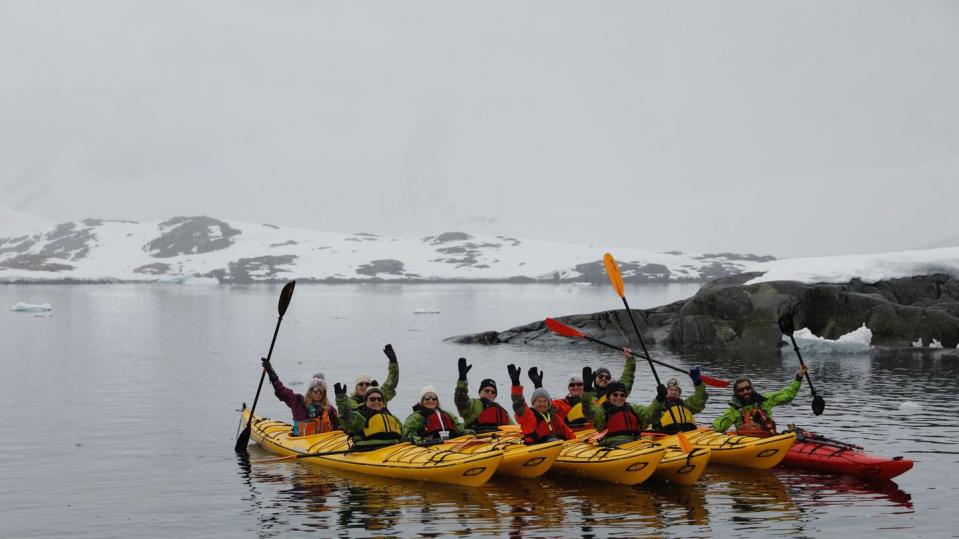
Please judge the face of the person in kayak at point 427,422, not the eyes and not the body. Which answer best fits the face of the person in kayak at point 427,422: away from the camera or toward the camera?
toward the camera

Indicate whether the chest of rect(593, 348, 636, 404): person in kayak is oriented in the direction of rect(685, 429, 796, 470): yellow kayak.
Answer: no

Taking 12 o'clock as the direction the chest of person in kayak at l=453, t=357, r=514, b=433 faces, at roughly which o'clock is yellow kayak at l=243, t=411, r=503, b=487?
The yellow kayak is roughly at 3 o'clock from the person in kayak.

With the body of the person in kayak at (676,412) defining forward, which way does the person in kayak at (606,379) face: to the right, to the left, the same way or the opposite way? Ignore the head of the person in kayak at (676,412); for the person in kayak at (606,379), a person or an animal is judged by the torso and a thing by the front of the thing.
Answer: the same way

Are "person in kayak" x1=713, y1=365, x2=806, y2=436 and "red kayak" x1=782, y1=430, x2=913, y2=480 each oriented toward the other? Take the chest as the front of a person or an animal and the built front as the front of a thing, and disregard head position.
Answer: no

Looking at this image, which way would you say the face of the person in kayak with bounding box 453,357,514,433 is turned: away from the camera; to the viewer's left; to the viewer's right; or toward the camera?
toward the camera

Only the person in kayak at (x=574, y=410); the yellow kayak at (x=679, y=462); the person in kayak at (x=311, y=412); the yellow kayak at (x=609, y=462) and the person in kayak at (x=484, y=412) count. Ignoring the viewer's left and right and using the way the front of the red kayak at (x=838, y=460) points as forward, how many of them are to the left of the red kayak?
0

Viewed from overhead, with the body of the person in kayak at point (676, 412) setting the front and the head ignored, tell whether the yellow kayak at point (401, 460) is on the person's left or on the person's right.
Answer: on the person's right

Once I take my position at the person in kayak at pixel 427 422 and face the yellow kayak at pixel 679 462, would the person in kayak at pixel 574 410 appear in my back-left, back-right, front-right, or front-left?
front-left

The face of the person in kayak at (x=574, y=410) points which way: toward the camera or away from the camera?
toward the camera

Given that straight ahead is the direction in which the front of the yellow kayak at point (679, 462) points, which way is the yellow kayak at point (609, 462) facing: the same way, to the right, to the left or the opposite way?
the same way

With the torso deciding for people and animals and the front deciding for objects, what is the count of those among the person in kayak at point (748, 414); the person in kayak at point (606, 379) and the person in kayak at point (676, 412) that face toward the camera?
3

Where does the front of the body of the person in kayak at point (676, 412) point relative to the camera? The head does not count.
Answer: toward the camera

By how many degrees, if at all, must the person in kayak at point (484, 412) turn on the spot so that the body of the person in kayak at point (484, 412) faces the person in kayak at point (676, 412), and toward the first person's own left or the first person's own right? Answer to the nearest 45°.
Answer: approximately 45° to the first person's own left

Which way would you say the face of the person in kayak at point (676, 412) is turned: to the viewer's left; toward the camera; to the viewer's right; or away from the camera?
toward the camera

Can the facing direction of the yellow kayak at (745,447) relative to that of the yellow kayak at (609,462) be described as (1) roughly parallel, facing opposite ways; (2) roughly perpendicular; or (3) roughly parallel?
roughly parallel

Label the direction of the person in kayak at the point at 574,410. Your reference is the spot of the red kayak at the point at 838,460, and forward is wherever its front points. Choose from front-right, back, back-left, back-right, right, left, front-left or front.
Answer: back-right

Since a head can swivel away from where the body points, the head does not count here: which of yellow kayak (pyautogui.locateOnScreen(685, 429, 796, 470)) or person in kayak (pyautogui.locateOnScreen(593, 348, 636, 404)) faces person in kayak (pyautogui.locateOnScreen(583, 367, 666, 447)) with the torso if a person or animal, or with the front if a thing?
person in kayak (pyautogui.locateOnScreen(593, 348, 636, 404))

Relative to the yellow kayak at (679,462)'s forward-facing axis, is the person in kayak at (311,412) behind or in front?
behind
